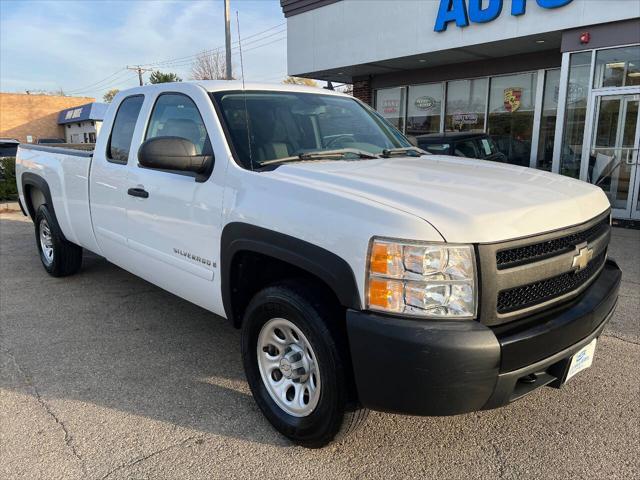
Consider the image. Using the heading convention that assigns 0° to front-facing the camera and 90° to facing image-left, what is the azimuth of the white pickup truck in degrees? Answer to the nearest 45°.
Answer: approximately 315°

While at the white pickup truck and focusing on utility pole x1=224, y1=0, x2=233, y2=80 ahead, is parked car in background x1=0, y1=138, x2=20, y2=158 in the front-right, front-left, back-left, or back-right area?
front-left

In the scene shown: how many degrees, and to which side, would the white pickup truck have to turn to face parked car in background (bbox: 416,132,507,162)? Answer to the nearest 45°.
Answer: approximately 135° to its left

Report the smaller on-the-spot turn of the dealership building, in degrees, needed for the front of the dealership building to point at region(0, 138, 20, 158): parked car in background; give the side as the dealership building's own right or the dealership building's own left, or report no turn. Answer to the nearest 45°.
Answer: approximately 45° to the dealership building's own right

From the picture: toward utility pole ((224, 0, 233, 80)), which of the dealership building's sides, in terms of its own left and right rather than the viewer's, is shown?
right

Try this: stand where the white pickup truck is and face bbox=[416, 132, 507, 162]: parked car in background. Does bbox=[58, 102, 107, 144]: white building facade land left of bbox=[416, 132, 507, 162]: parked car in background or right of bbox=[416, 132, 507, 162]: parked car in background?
left

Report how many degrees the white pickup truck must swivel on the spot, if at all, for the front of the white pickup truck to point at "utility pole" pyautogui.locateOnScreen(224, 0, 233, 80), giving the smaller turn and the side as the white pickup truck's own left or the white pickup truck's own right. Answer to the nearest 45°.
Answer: approximately 135° to the white pickup truck's own left

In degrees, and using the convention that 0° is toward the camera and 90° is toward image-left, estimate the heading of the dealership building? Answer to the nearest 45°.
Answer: approximately 45°

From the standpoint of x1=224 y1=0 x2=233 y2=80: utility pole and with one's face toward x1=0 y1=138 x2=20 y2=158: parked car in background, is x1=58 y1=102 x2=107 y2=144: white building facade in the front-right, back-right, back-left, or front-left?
front-right

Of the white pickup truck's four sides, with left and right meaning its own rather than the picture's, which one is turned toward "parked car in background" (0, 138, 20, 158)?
back

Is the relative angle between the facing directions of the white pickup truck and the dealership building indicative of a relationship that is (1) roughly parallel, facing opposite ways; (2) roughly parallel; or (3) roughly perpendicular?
roughly perpendicular
